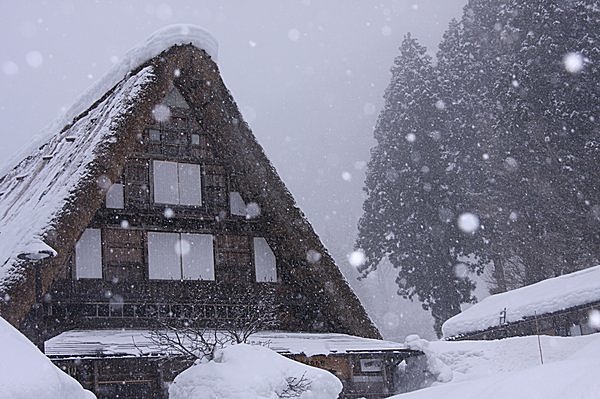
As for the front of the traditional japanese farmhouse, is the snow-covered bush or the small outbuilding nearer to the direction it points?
the snow-covered bush

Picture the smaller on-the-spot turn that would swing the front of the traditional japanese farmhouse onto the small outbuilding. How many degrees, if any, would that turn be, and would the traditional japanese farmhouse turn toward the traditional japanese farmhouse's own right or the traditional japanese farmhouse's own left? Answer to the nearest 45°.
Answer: approximately 135° to the traditional japanese farmhouse's own left

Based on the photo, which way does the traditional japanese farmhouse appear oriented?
toward the camera

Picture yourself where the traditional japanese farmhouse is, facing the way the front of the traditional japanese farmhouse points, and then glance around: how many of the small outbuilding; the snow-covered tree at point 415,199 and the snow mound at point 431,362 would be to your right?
0

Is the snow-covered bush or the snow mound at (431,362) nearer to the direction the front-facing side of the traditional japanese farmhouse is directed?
the snow-covered bush

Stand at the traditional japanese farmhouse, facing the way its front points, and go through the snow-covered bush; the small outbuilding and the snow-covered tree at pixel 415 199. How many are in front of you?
1

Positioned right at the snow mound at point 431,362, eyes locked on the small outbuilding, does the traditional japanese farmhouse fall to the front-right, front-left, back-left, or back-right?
back-left

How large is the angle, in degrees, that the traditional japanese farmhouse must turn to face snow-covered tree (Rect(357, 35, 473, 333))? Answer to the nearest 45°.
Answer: approximately 135° to its left

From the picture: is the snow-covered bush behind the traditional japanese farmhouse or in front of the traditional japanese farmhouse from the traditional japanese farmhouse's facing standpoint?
in front

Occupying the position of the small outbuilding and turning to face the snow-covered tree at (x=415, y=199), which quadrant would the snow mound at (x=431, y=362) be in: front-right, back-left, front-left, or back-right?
back-left

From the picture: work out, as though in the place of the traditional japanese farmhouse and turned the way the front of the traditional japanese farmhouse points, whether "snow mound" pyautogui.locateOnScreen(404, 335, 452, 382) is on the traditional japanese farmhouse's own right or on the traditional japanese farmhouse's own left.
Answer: on the traditional japanese farmhouse's own left

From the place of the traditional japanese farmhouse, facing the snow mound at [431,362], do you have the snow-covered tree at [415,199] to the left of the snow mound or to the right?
left
